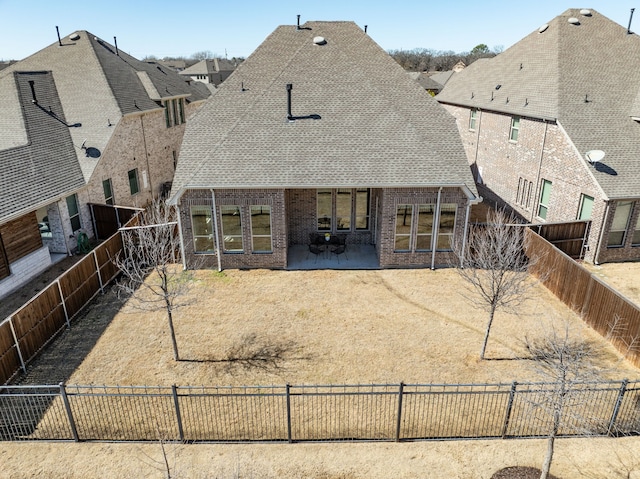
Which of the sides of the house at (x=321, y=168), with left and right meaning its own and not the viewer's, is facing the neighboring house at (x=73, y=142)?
left

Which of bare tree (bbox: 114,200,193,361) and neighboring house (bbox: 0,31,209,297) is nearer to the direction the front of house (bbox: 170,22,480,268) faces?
the neighboring house

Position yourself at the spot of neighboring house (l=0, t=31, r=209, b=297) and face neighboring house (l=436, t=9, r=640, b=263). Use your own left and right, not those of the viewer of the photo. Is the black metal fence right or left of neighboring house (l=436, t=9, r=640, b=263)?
right

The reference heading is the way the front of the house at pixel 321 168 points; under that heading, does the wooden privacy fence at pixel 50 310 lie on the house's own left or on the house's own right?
on the house's own left

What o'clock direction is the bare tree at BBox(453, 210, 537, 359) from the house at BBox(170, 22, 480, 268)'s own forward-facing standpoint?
The bare tree is roughly at 4 o'clock from the house.

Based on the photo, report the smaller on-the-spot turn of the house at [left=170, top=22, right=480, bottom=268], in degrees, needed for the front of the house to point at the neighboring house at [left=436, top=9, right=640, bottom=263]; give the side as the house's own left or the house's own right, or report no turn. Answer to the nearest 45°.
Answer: approximately 90° to the house's own right

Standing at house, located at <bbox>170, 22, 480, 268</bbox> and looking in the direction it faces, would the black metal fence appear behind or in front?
behind

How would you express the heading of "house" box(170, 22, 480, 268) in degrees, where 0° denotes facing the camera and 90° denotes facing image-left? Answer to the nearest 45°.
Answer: approximately 180°

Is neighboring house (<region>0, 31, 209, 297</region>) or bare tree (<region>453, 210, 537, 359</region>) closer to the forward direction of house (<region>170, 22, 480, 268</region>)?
the neighboring house
